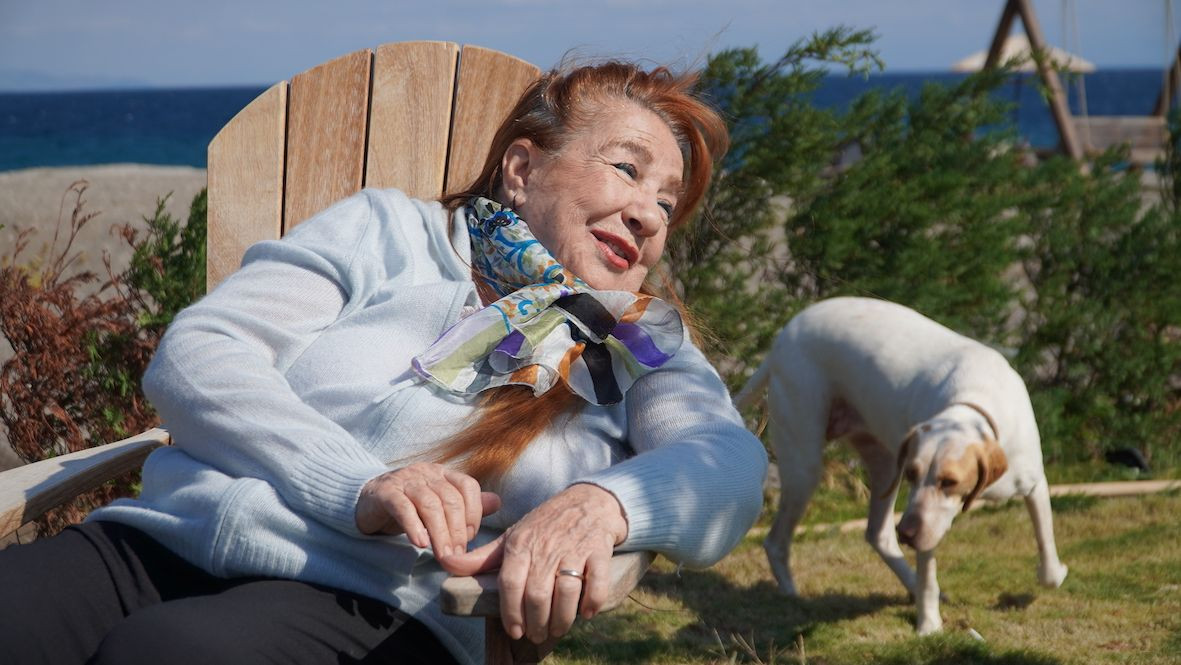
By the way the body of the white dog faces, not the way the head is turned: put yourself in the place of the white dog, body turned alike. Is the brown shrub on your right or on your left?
on your right

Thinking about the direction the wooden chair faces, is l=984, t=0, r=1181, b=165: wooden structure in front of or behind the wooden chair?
behind

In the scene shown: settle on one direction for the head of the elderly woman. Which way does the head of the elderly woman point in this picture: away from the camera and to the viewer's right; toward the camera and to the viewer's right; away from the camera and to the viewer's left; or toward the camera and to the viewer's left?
toward the camera and to the viewer's right

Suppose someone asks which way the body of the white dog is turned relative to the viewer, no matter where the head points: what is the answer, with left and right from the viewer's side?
facing the viewer and to the right of the viewer
